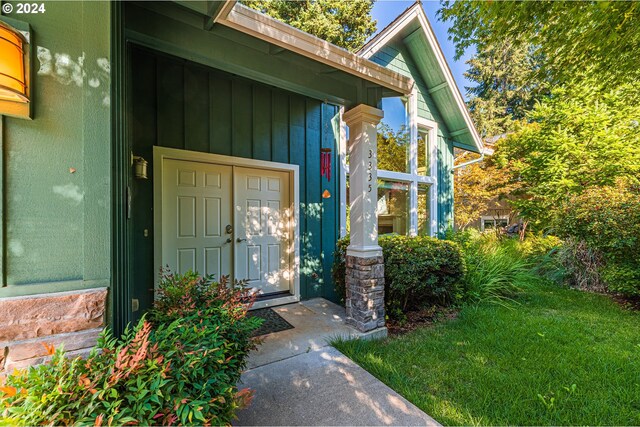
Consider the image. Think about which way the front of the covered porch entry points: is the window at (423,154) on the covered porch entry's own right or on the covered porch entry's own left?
on the covered porch entry's own left

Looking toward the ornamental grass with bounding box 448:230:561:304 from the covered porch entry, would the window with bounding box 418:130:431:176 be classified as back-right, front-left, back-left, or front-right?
front-left

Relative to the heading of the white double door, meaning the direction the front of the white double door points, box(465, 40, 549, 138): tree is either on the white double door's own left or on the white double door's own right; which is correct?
on the white double door's own left

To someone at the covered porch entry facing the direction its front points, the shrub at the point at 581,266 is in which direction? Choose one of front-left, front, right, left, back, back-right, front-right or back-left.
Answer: front-left

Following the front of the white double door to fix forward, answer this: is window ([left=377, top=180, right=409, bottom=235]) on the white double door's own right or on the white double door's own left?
on the white double door's own left

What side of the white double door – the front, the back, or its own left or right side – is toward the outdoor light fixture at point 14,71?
right

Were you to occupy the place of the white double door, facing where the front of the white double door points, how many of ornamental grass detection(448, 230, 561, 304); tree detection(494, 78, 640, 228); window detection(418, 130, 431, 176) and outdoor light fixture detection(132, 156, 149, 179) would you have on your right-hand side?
1

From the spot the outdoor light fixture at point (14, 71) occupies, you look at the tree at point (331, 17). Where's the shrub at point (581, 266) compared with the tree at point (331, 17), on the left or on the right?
right

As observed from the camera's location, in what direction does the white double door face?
facing the viewer and to the right of the viewer

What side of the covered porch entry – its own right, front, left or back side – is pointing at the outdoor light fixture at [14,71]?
right

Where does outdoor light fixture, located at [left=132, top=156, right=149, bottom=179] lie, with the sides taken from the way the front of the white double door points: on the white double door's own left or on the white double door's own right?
on the white double door's own right

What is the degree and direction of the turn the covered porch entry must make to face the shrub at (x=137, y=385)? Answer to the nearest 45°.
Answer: approximately 45° to its right
